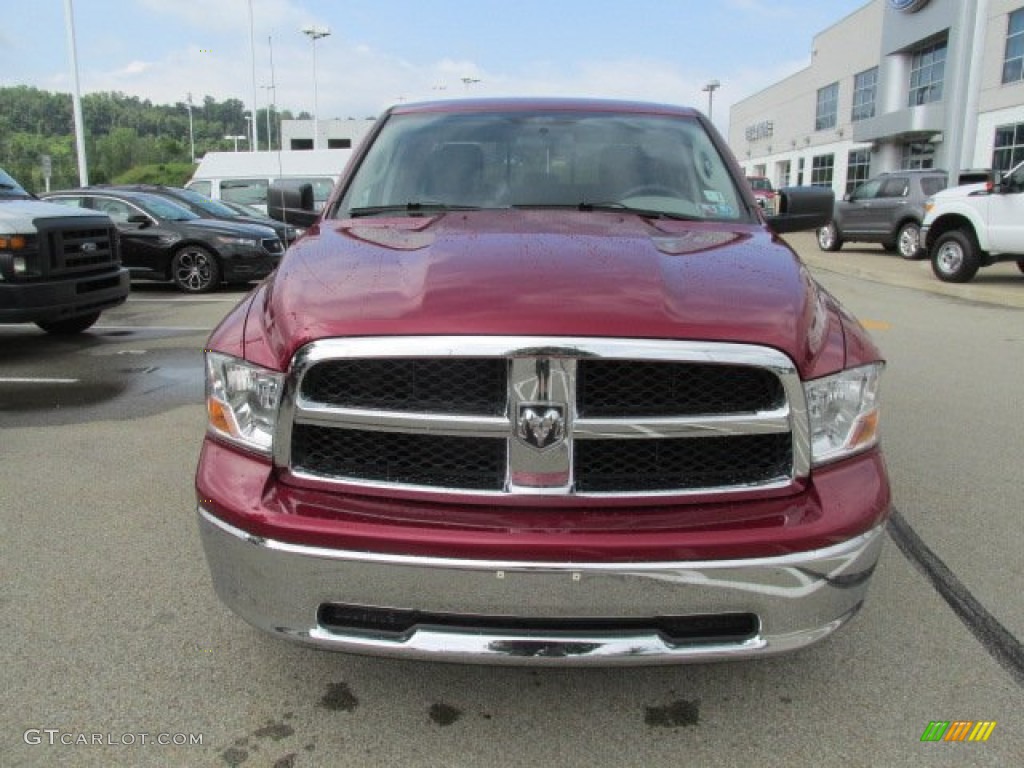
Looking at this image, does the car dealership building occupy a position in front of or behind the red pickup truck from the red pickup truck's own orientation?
behind

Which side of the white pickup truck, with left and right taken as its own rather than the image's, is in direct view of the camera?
left

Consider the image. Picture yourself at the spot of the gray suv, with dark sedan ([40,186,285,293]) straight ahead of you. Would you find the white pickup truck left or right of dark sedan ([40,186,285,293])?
left

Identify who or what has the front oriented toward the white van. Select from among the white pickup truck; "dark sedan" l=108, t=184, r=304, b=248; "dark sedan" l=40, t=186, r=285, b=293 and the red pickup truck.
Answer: the white pickup truck

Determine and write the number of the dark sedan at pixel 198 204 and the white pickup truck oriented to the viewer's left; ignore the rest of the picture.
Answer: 1

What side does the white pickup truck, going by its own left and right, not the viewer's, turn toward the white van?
front

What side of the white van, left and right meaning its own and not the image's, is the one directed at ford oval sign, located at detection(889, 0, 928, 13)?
back

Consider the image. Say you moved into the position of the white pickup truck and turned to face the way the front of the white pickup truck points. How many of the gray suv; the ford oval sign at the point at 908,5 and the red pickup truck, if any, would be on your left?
1

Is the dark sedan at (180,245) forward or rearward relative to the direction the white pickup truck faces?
forward

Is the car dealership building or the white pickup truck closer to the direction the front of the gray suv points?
the car dealership building

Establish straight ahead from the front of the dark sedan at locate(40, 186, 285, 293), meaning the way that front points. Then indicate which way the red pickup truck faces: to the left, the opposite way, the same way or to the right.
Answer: to the right

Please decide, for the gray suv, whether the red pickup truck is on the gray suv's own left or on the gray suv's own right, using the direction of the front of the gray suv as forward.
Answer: on the gray suv's own left
